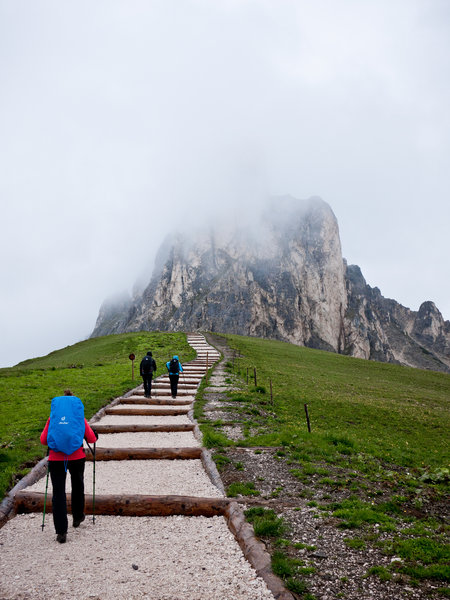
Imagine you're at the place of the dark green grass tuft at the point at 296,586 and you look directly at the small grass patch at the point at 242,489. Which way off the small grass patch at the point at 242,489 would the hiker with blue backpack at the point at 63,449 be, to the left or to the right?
left

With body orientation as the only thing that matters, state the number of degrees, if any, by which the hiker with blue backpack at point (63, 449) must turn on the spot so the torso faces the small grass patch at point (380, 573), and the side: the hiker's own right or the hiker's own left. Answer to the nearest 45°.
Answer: approximately 135° to the hiker's own right

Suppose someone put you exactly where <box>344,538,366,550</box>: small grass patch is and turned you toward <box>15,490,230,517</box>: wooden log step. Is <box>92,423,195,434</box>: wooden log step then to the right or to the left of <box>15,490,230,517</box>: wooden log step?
right

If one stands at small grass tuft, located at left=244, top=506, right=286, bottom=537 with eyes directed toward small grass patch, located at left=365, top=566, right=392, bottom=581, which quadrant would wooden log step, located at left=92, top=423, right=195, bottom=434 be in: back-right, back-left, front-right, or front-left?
back-left

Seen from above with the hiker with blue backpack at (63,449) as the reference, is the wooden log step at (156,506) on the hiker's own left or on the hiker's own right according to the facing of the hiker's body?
on the hiker's own right

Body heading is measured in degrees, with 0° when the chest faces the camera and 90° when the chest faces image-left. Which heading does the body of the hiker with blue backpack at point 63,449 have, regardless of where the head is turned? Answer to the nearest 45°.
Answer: approximately 180°

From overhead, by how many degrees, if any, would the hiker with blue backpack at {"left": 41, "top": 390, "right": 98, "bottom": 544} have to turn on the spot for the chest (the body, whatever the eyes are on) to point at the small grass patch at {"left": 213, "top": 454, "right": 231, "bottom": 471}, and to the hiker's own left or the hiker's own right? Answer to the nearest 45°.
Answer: approximately 45° to the hiker's own right

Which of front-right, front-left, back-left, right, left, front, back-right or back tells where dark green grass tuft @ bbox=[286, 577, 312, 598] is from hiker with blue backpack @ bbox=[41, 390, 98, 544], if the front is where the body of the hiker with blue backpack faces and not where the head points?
back-right

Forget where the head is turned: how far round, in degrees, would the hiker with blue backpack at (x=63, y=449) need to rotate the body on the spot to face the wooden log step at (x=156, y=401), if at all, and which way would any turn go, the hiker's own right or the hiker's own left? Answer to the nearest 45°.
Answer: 0° — they already face it

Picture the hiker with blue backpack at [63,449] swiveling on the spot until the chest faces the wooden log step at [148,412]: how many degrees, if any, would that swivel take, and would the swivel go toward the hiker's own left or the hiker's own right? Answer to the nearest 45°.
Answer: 0° — they already face it
